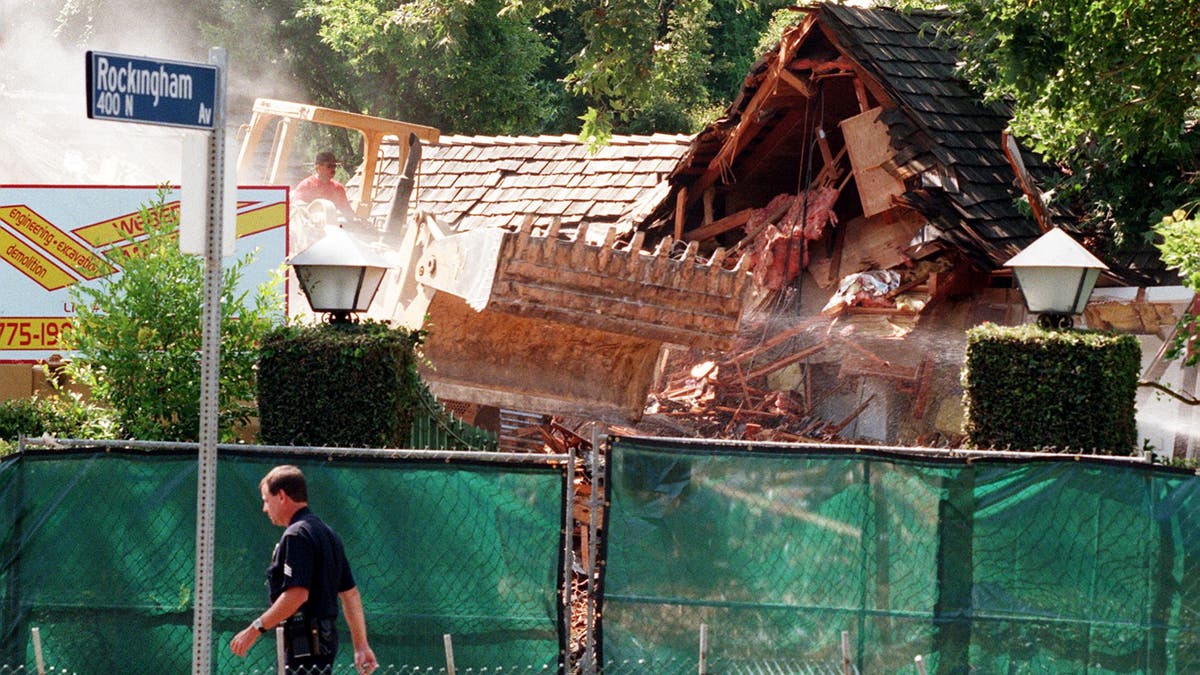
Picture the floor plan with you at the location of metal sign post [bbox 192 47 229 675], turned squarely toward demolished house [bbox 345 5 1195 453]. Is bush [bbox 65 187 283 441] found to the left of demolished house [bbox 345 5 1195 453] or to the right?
left

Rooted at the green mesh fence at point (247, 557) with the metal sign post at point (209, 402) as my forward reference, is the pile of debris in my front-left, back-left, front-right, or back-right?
back-left

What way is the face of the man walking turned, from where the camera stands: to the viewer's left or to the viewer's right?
to the viewer's left

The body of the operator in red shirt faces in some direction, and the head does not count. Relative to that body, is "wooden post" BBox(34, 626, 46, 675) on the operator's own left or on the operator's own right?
on the operator's own right

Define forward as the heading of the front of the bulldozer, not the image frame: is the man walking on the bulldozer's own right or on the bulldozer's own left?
on the bulldozer's own right

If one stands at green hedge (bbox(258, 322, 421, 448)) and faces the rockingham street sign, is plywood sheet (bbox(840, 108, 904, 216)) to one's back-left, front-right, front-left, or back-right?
back-left

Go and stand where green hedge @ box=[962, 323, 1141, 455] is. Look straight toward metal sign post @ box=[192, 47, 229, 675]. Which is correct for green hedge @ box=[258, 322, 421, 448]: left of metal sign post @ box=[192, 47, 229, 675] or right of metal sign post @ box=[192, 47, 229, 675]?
right

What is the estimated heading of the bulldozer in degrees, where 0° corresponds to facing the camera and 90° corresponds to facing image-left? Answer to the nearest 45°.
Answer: approximately 315°

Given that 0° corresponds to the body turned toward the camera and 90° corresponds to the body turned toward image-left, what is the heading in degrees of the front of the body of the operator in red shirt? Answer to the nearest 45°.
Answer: approximately 315°
